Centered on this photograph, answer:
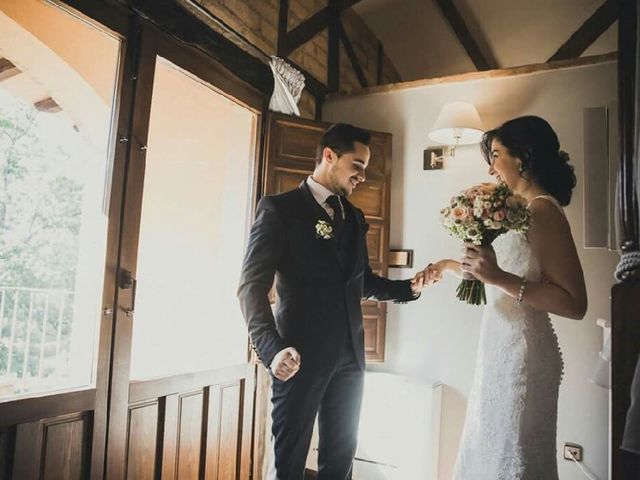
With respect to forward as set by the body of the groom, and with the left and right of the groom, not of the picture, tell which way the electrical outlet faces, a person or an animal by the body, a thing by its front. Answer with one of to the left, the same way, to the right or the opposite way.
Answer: to the right

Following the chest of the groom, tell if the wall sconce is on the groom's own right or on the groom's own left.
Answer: on the groom's own left

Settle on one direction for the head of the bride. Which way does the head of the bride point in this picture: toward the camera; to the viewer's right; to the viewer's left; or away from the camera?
to the viewer's left

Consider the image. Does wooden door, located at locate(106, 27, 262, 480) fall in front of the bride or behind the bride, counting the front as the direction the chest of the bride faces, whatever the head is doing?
in front

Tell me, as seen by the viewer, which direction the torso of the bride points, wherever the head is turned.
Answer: to the viewer's left

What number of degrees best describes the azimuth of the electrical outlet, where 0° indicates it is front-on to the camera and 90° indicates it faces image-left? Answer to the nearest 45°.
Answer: approximately 0°

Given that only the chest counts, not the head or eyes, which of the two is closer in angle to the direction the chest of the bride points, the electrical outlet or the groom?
the groom

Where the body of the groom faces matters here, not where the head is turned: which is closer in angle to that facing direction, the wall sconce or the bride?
the bride

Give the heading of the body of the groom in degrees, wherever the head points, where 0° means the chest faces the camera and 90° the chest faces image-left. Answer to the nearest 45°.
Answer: approximately 315°
